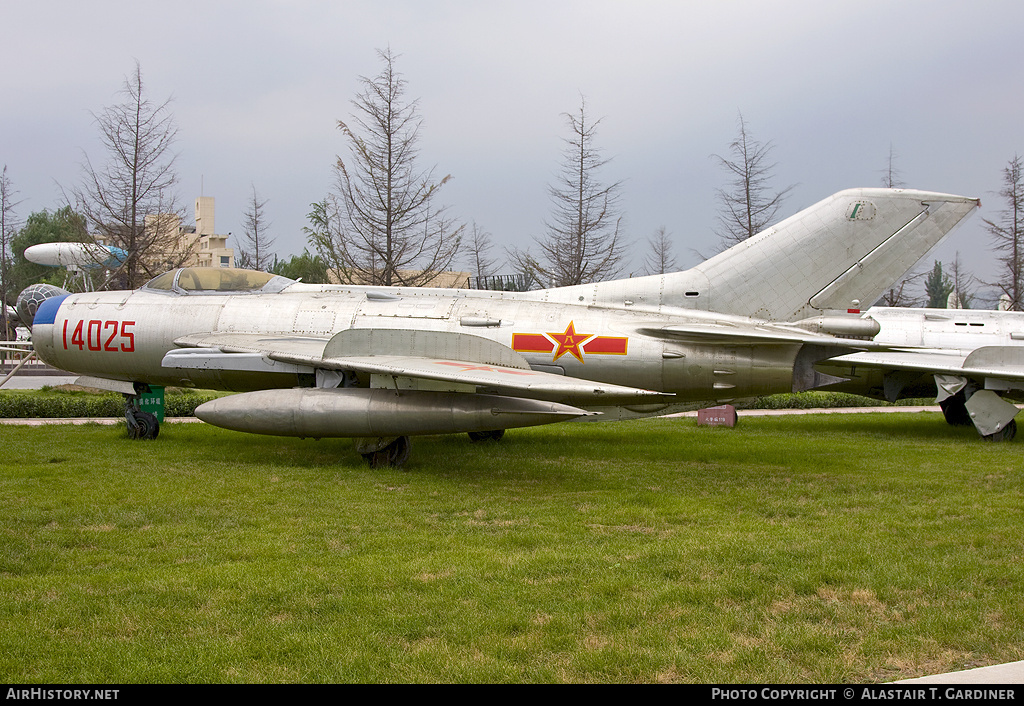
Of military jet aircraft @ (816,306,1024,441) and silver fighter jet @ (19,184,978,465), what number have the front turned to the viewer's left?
2

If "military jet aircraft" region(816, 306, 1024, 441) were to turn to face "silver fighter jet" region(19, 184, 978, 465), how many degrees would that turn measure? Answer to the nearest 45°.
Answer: approximately 45° to its left

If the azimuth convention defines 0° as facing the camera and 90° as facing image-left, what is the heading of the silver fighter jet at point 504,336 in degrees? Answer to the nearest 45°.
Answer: approximately 90°

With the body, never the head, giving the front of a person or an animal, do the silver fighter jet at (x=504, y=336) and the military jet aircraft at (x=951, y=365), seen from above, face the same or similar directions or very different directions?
same or similar directions

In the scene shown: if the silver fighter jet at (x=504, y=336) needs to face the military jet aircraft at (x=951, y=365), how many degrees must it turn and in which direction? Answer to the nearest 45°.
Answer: approximately 135° to its right

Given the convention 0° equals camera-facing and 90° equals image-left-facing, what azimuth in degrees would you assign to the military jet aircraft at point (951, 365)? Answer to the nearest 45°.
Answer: approximately 90°
